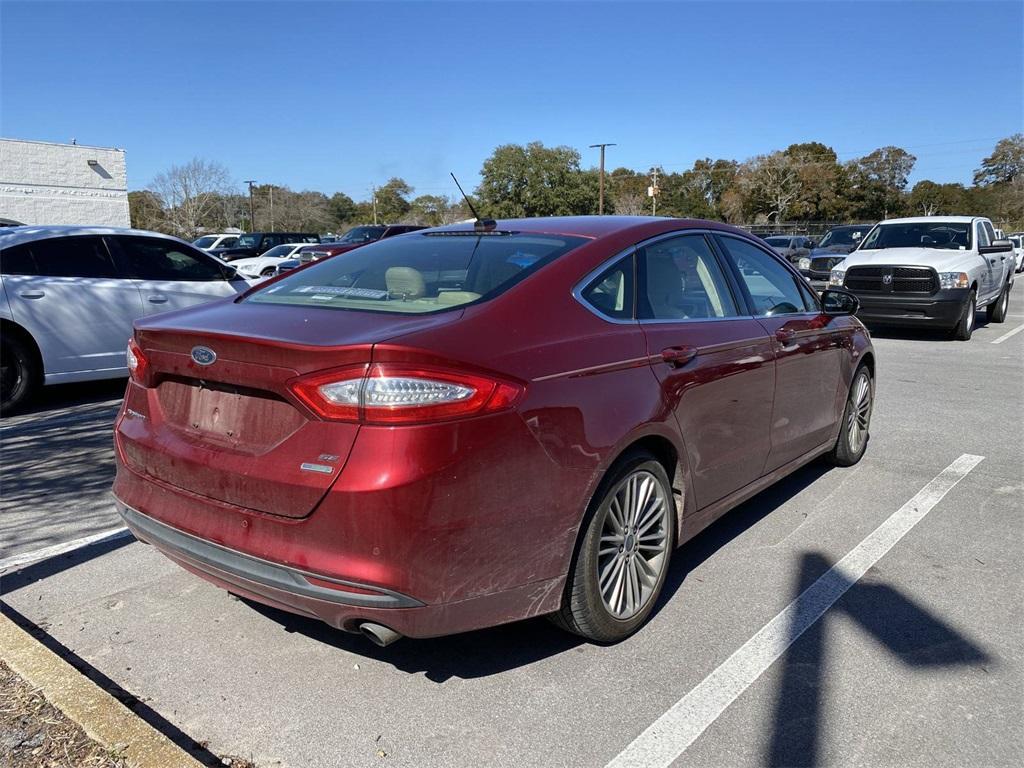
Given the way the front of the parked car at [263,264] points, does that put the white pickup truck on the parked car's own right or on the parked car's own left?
on the parked car's own left

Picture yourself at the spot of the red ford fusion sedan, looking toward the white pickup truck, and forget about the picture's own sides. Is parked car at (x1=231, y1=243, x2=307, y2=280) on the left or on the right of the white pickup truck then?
left

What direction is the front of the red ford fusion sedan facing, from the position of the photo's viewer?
facing away from the viewer and to the right of the viewer

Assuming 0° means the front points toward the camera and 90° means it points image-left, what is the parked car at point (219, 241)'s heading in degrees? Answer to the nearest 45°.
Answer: approximately 45°

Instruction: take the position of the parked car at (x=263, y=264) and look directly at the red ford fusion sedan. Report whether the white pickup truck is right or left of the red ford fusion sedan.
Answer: left

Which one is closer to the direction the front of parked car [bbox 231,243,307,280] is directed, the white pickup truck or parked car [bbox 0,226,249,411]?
the parked car

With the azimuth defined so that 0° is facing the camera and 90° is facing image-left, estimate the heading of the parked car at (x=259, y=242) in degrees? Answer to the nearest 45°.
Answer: approximately 45°
